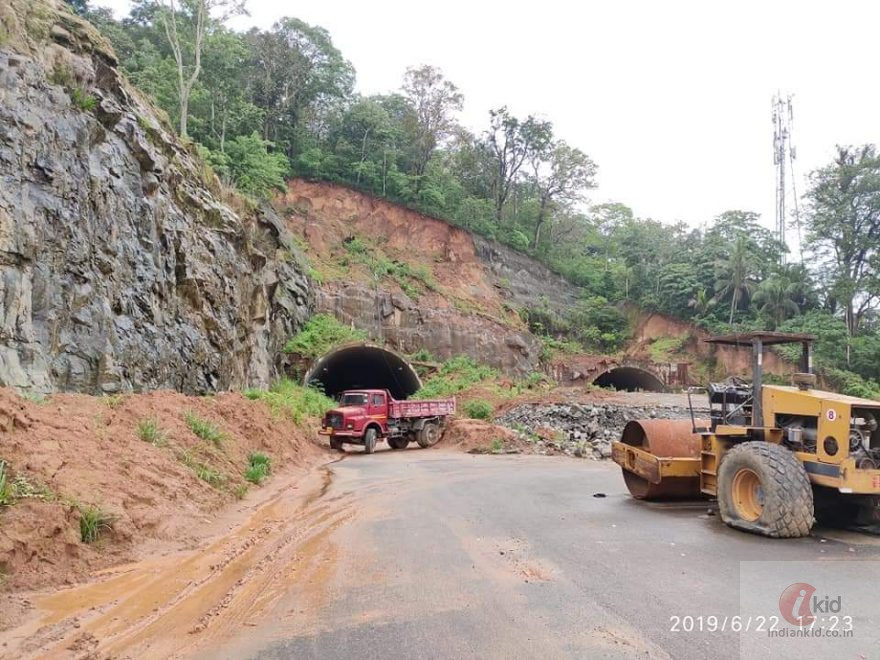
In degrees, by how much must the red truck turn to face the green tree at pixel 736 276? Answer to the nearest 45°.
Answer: approximately 180°

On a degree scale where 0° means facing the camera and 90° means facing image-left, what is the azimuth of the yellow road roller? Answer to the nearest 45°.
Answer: approximately 135°

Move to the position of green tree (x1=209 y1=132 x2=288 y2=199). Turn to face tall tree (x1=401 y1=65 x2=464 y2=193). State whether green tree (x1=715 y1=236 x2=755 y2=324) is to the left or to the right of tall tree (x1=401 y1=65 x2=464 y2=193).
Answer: right

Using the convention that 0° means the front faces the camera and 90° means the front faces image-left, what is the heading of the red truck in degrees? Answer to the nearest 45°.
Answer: approximately 45°
